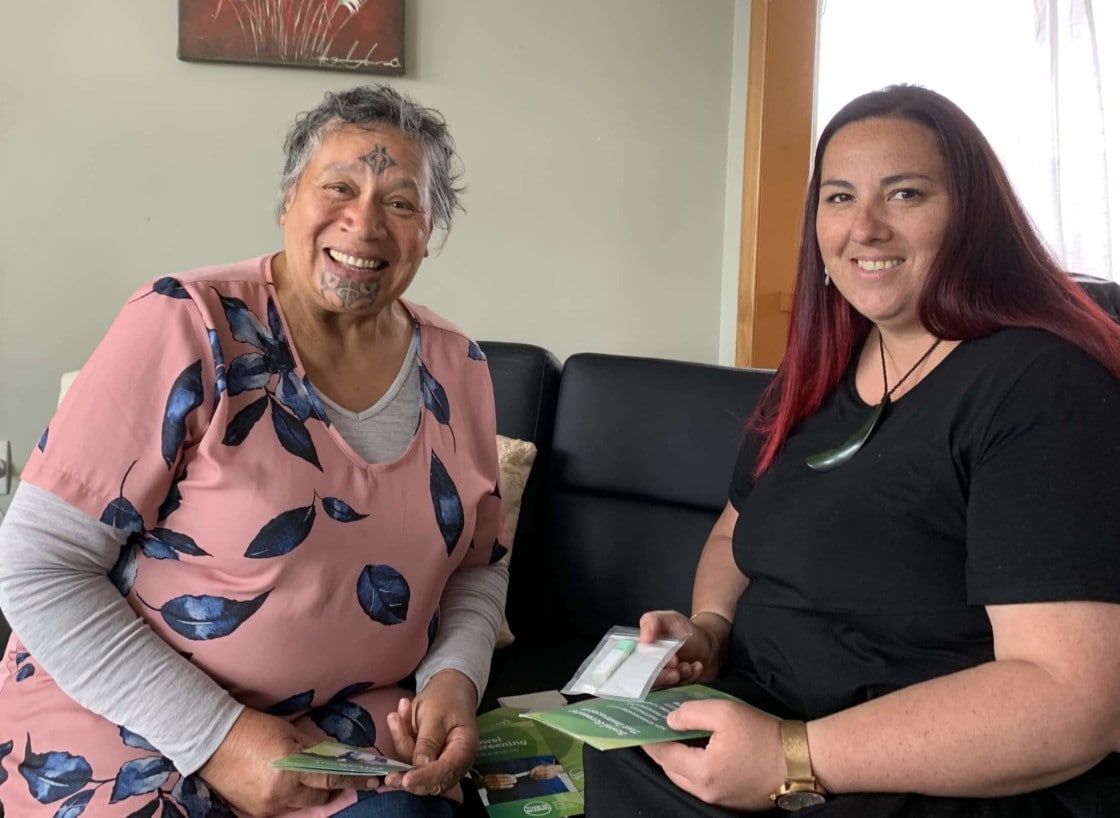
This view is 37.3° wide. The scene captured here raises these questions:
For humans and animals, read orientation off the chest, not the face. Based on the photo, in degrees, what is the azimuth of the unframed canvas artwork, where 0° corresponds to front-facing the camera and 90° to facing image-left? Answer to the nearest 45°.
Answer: approximately 0°

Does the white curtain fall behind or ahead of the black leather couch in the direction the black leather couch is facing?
behind

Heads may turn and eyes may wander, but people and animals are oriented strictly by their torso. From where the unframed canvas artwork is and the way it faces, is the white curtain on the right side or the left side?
on its left

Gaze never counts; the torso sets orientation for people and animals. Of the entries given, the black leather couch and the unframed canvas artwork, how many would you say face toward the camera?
2
